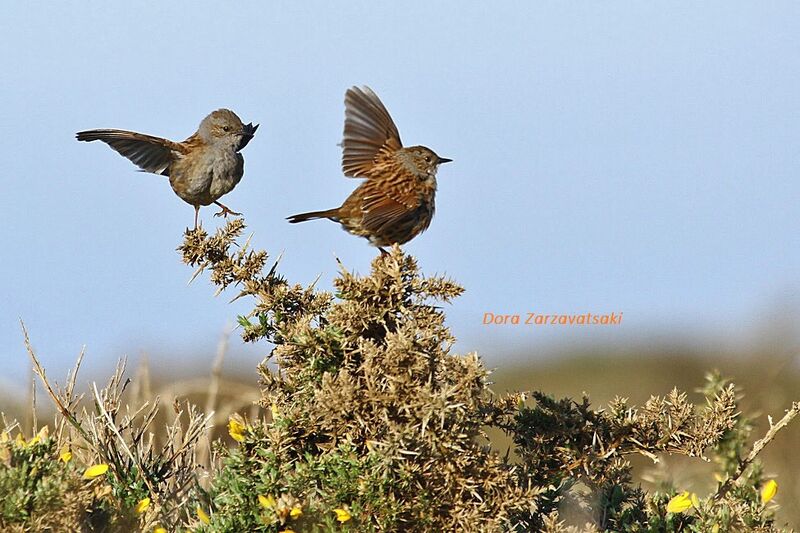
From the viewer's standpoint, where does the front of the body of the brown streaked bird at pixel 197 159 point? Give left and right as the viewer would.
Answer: facing the viewer and to the right of the viewer

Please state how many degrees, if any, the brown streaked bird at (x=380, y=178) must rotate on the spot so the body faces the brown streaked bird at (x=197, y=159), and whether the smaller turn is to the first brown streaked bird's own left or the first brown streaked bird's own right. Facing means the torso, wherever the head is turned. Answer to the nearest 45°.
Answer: approximately 180°

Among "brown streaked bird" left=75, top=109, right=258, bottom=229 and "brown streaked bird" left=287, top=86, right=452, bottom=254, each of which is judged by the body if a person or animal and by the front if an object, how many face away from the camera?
0

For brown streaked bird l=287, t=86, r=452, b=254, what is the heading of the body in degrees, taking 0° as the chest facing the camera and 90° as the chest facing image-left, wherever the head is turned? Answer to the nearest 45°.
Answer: approximately 270°

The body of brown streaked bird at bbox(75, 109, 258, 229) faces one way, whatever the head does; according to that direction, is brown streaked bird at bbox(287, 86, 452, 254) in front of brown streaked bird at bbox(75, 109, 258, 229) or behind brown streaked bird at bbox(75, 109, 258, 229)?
in front
